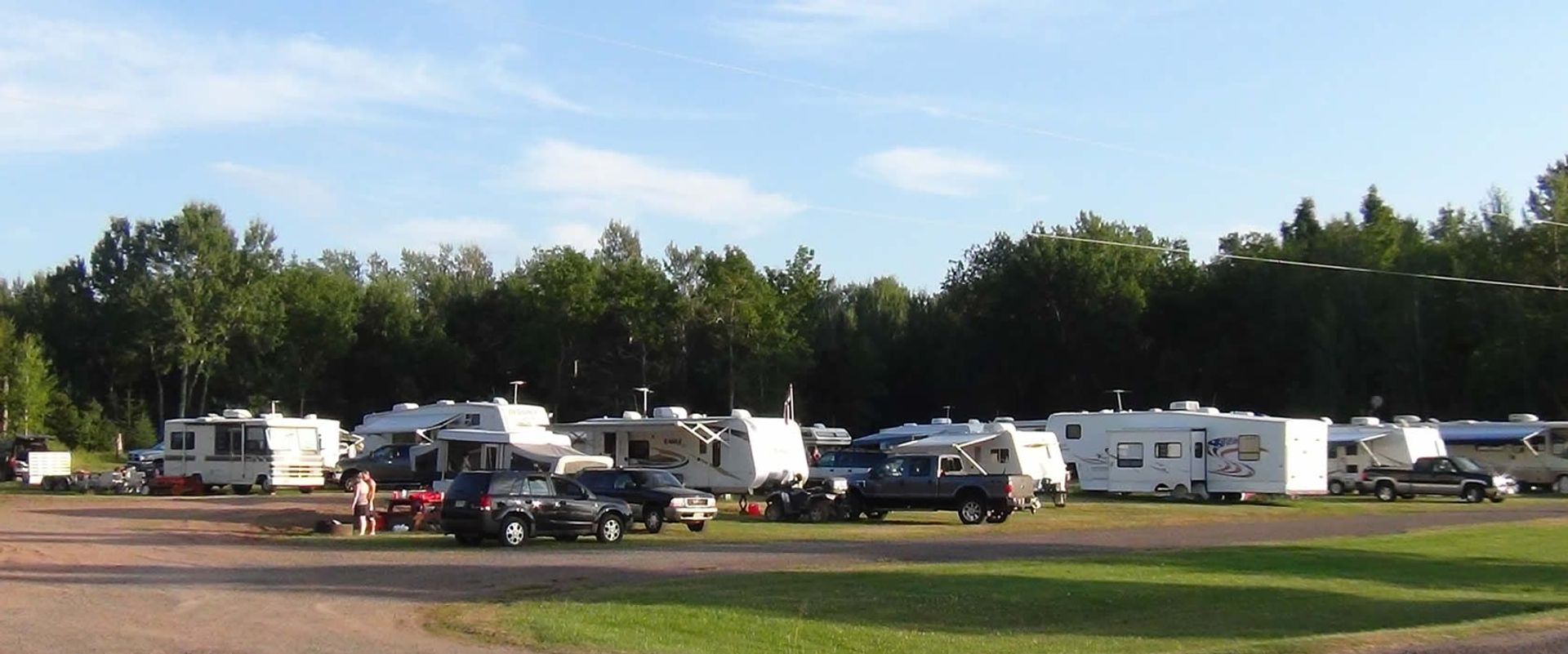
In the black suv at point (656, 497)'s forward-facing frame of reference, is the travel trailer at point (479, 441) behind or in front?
behind

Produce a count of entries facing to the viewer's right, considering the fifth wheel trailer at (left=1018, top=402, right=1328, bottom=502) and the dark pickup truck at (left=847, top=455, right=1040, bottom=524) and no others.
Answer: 0

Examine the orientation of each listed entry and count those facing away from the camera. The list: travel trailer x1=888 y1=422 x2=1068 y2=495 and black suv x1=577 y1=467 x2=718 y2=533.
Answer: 0

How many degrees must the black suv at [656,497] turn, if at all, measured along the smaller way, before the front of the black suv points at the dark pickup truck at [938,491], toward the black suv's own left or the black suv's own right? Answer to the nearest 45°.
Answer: approximately 90° to the black suv's own left

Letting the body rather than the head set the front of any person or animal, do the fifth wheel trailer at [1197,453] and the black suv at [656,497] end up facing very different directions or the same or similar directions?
very different directions

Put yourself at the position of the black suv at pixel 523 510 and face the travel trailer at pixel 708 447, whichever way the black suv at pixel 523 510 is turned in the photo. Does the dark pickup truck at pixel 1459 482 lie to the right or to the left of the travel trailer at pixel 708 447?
right
